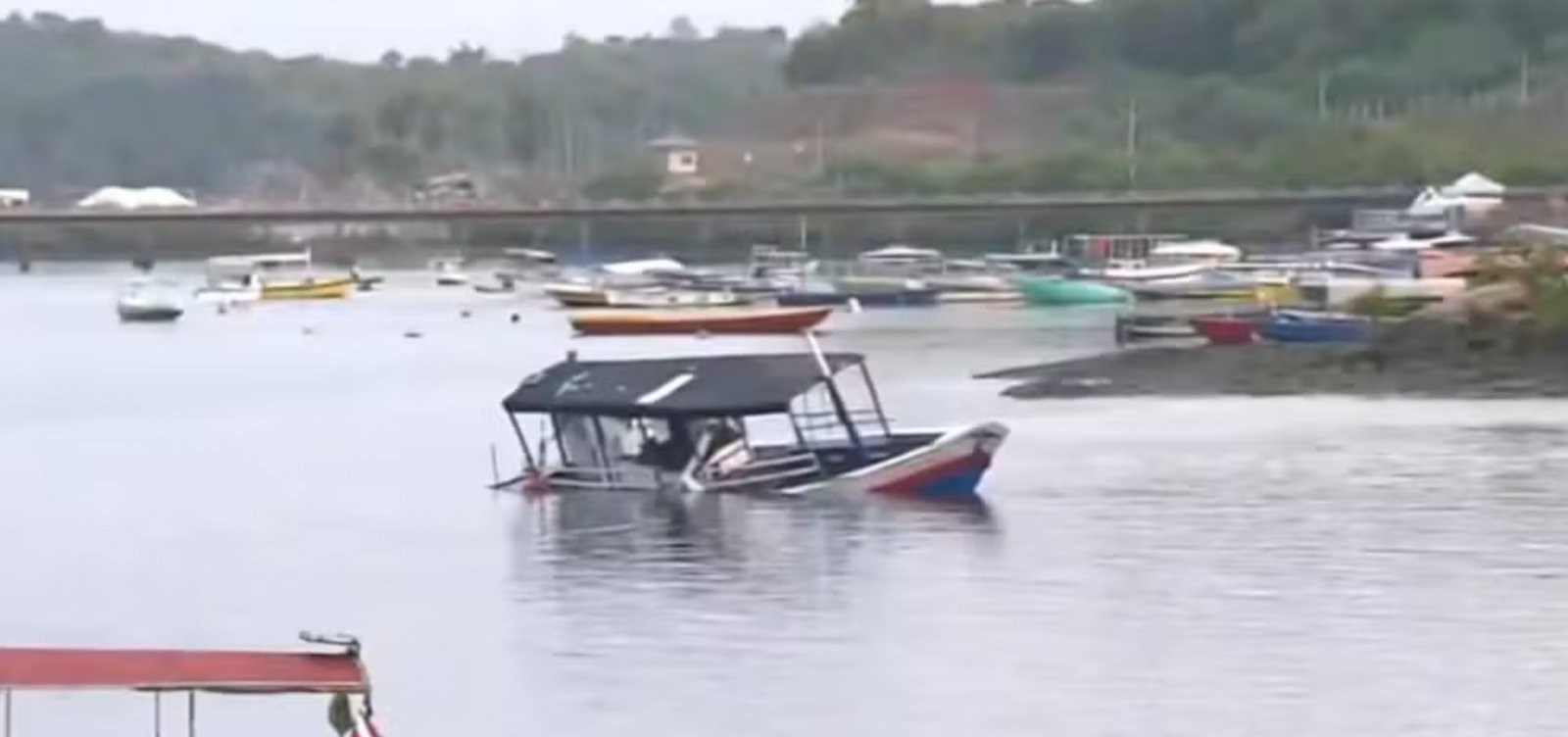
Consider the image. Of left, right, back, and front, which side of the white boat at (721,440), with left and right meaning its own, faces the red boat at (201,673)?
right

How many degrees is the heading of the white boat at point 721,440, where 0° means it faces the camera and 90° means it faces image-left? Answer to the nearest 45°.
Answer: approximately 270°
